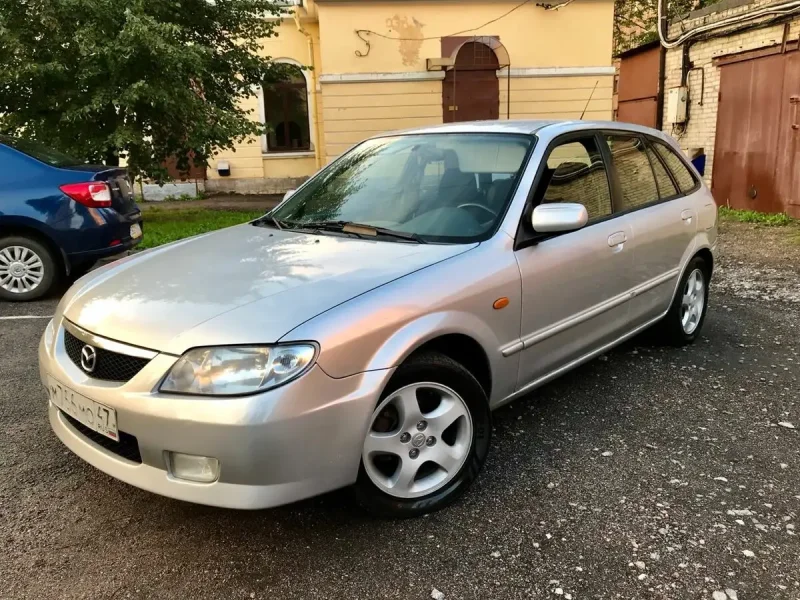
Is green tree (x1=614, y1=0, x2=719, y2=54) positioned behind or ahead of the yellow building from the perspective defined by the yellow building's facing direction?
behind

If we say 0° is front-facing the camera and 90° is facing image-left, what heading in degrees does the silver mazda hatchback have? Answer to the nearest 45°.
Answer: approximately 45°

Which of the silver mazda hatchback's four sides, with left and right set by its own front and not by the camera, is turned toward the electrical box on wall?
back

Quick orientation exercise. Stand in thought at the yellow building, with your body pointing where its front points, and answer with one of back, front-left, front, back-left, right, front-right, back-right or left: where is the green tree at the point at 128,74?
front-right

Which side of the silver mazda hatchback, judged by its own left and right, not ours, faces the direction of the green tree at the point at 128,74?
right

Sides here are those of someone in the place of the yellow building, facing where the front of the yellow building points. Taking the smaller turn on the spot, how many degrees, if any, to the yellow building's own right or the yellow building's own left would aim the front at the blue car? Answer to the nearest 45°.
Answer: approximately 45° to the yellow building's own right

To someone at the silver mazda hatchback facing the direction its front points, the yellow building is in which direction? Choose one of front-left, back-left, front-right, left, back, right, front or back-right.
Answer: back-right

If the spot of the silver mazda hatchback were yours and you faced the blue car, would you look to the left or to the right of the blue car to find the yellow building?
right

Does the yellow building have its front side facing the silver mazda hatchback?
yes

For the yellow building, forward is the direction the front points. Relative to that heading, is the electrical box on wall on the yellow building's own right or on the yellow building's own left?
on the yellow building's own left
